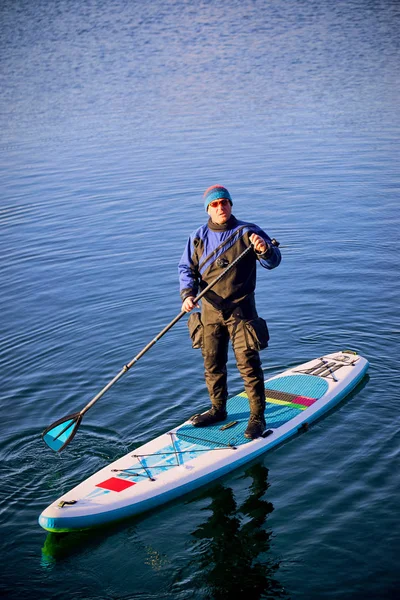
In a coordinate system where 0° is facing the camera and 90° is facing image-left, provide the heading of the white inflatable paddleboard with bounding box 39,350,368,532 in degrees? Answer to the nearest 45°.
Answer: approximately 45°
